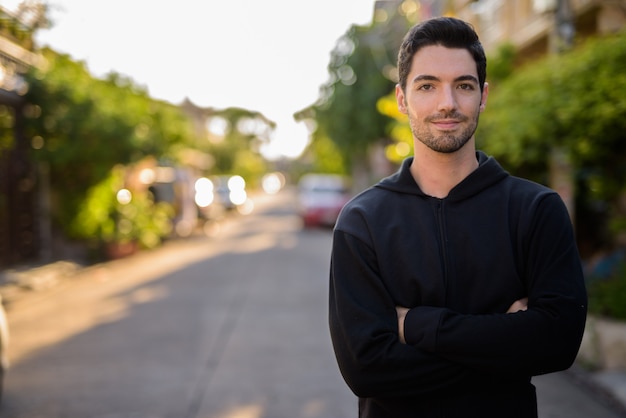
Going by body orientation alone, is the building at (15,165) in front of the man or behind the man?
behind

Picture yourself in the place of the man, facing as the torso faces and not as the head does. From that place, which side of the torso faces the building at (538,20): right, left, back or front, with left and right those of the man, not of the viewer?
back

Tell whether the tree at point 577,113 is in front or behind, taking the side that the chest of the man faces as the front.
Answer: behind

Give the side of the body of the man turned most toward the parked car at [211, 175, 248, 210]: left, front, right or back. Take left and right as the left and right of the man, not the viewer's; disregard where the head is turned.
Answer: back

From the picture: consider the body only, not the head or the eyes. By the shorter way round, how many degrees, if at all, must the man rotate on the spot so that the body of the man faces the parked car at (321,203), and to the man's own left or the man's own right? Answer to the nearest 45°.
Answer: approximately 180°

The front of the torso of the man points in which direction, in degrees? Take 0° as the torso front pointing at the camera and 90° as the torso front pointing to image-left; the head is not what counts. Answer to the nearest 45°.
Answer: approximately 0°

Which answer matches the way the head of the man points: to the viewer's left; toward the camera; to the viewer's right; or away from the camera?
toward the camera

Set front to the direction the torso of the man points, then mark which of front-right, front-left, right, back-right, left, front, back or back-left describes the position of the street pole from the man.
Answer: back

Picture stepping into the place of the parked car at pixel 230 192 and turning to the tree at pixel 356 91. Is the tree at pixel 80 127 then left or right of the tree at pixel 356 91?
right

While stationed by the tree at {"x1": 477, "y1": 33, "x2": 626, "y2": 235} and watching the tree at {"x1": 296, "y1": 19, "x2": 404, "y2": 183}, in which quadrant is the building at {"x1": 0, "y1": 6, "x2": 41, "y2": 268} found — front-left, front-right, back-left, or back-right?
front-left
